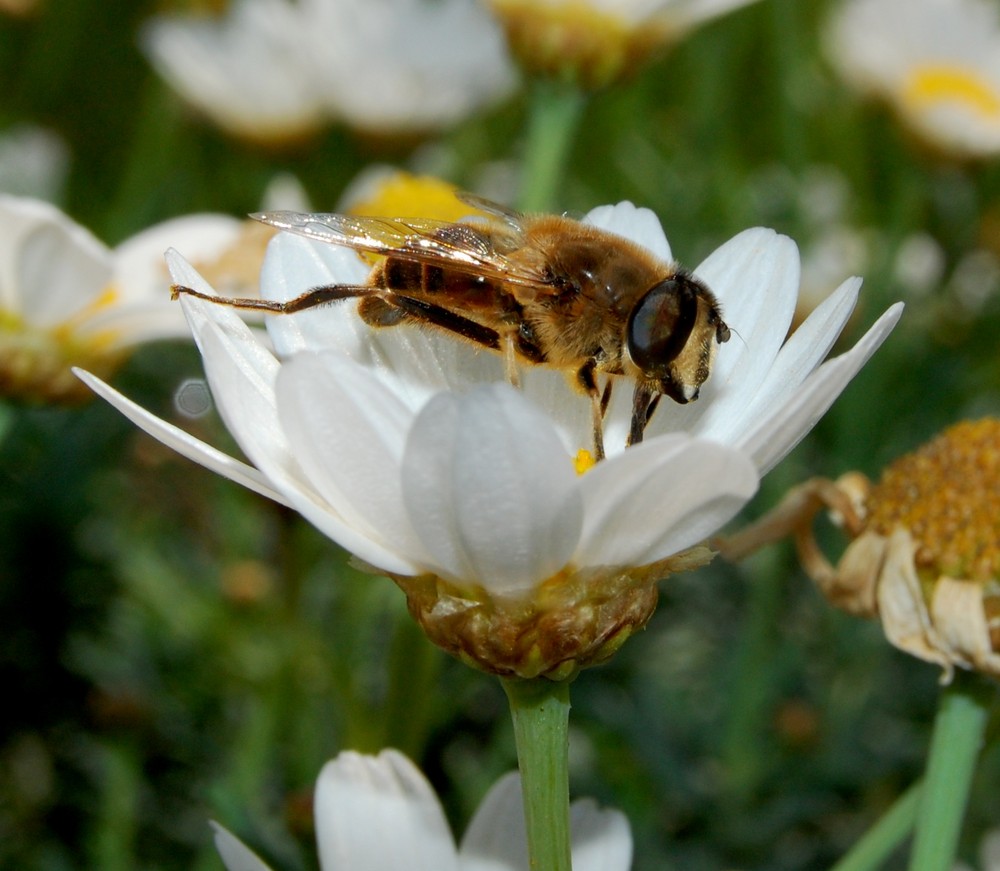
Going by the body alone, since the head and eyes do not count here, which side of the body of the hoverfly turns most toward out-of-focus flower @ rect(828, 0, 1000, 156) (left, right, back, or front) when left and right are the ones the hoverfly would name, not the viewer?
left

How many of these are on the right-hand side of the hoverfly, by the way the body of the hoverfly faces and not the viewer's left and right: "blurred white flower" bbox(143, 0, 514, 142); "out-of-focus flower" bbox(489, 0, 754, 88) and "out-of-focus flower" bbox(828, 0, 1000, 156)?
0

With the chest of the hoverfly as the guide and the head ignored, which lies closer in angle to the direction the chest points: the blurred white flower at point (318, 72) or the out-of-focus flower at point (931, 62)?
the out-of-focus flower

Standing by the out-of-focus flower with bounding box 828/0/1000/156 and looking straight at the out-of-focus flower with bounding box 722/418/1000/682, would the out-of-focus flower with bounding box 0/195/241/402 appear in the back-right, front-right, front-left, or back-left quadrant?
front-right

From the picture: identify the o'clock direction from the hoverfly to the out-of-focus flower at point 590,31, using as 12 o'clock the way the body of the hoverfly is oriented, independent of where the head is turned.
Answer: The out-of-focus flower is roughly at 9 o'clock from the hoverfly.

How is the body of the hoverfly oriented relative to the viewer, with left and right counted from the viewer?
facing to the right of the viewer

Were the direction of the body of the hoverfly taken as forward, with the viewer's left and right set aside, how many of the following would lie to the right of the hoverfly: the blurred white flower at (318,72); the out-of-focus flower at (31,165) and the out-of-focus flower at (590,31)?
0

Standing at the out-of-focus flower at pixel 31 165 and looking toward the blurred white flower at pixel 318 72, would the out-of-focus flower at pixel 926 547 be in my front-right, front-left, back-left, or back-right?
front-right

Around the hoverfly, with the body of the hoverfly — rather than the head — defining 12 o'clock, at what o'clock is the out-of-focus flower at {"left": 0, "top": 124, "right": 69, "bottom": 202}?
The out-of-focus flower is roughly at 8 o'clock from the hoverfly.
